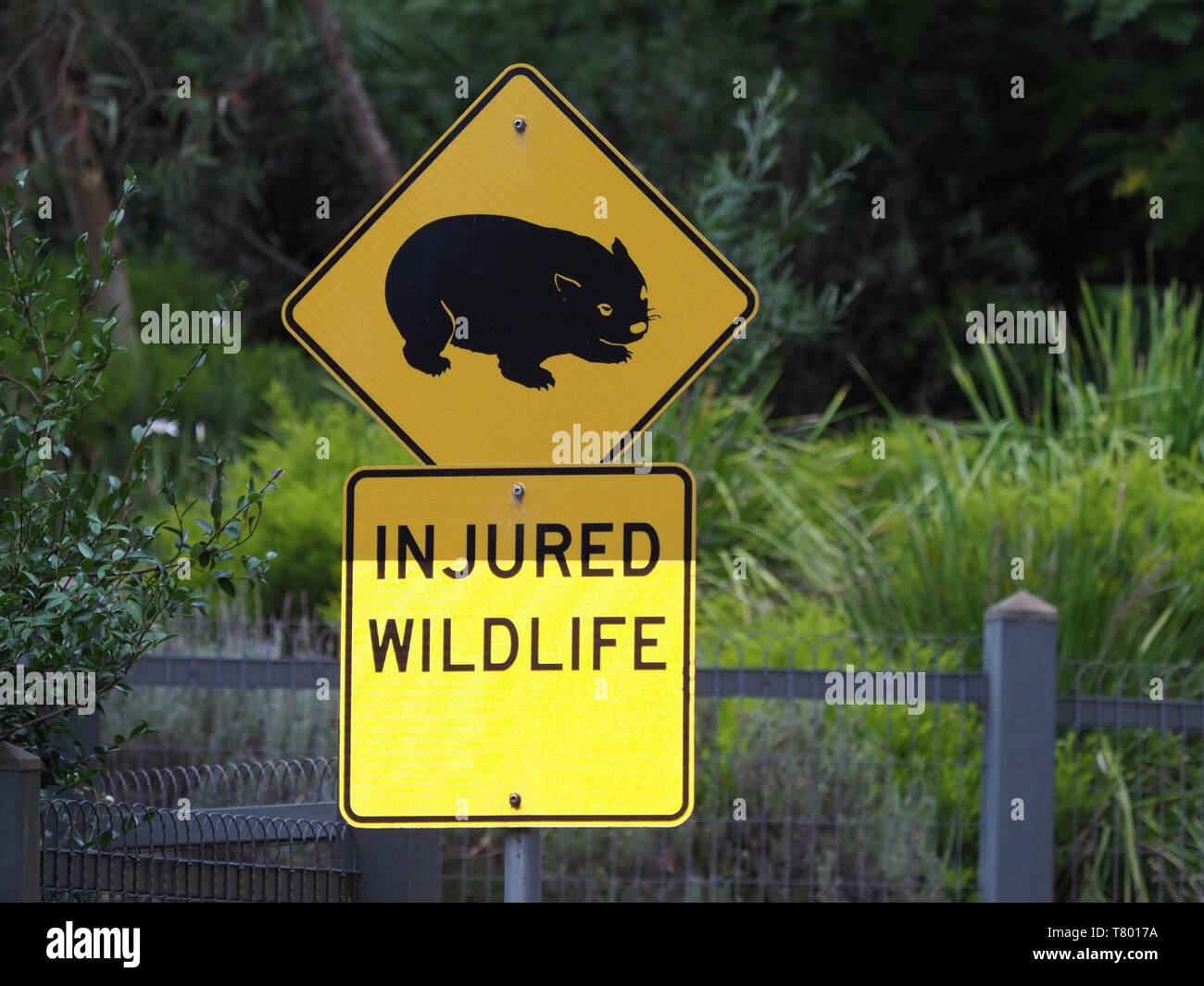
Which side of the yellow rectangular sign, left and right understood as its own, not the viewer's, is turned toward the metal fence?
back

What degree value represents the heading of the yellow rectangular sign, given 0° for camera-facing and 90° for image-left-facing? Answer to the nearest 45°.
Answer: approximately 0°

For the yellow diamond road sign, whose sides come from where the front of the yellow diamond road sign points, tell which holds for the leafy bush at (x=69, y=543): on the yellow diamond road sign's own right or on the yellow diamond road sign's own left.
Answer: on the yellow diamond road sign's own right

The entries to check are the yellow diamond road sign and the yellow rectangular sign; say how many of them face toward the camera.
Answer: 2

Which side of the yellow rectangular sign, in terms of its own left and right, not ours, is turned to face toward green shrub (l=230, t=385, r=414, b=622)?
back

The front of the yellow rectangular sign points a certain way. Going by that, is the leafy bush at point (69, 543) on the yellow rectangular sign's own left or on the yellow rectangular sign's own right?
on the yellow rectangular sign's own right
